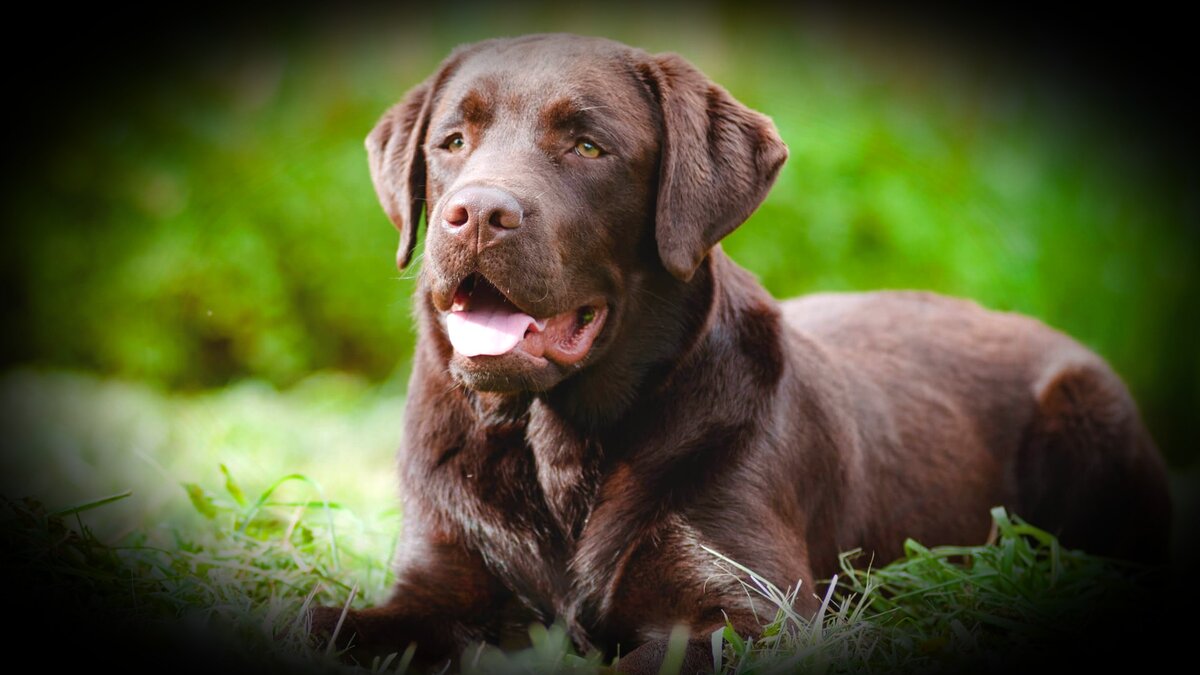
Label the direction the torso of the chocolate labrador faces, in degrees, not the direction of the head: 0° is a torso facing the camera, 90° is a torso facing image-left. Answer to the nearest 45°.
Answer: approximately 45°
